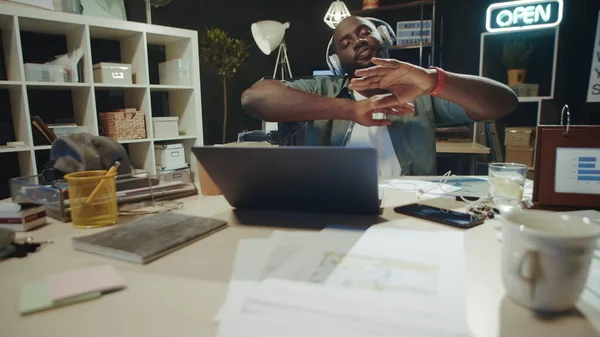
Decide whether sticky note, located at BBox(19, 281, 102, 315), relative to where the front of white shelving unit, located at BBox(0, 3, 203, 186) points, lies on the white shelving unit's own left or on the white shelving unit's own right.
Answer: on the white shelving unit's own right

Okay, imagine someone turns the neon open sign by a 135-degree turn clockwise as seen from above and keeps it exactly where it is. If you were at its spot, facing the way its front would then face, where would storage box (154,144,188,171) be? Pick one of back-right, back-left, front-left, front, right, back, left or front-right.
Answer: left

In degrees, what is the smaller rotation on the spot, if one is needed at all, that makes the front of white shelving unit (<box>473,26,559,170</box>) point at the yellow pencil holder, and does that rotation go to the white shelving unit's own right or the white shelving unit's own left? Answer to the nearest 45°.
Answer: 0° — it already faces it

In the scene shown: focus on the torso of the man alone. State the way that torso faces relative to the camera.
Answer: toward the camera

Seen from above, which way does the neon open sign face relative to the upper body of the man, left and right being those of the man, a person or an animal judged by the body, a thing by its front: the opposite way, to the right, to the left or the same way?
the same way

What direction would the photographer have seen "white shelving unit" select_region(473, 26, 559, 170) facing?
facing the viewer

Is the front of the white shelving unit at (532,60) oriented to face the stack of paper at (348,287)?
yes

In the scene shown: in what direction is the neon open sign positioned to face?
toward the camera

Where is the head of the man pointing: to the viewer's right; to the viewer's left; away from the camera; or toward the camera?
toward the camera

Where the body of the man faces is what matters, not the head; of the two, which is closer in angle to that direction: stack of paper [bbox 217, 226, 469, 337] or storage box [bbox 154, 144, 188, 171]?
the stack of paper

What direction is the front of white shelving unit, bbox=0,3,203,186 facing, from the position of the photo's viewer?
facing the viewer and to the right of the viewer

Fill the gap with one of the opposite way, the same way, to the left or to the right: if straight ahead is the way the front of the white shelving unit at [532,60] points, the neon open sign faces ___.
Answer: the same way

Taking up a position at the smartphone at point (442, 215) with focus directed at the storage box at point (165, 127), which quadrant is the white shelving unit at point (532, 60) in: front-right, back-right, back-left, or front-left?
front-right

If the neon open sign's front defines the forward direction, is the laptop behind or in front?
in front
